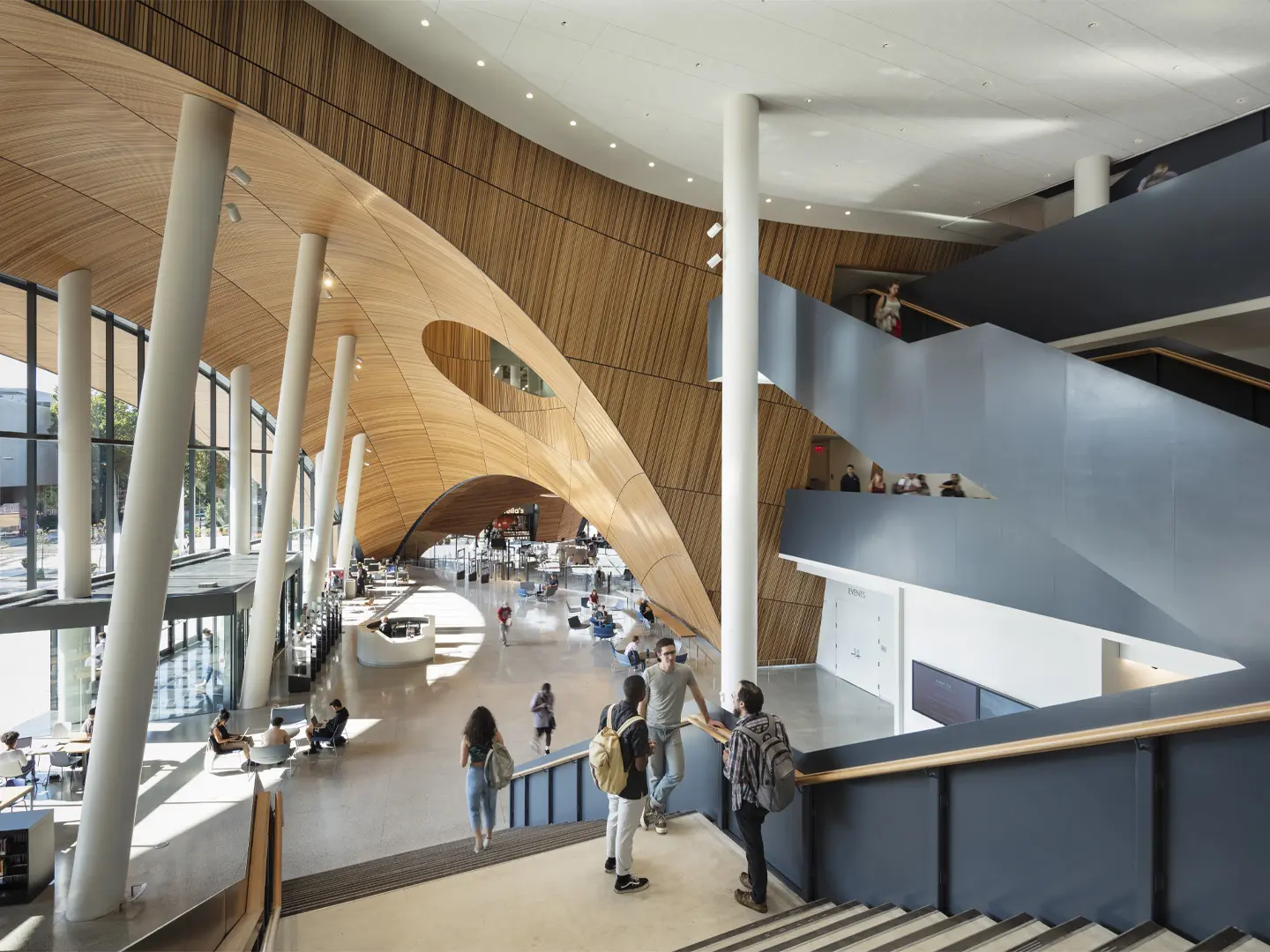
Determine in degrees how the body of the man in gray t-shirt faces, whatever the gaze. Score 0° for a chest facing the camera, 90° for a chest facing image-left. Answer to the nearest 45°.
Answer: approximately 0°

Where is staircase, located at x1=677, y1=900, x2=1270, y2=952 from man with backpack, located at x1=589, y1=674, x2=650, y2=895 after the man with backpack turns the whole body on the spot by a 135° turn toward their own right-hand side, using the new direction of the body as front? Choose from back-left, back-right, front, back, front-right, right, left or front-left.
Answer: front-left

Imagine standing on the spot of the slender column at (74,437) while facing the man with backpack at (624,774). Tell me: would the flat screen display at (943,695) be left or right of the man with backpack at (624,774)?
left

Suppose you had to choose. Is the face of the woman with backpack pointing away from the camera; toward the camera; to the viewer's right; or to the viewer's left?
away from the camera

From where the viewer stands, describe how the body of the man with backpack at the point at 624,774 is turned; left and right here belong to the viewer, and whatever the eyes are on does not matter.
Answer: facing away from the viewer and to the right of the viewer

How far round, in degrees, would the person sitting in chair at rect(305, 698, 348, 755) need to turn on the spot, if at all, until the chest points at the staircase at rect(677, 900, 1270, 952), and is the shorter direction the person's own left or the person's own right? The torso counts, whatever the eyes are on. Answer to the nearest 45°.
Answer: approximately 90° to the person's own left

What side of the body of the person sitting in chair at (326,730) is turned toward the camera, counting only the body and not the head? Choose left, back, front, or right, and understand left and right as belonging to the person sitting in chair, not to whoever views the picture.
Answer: left

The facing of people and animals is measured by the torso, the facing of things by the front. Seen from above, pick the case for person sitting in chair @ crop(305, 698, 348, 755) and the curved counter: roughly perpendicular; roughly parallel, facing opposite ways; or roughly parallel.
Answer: roughly perpendicular
